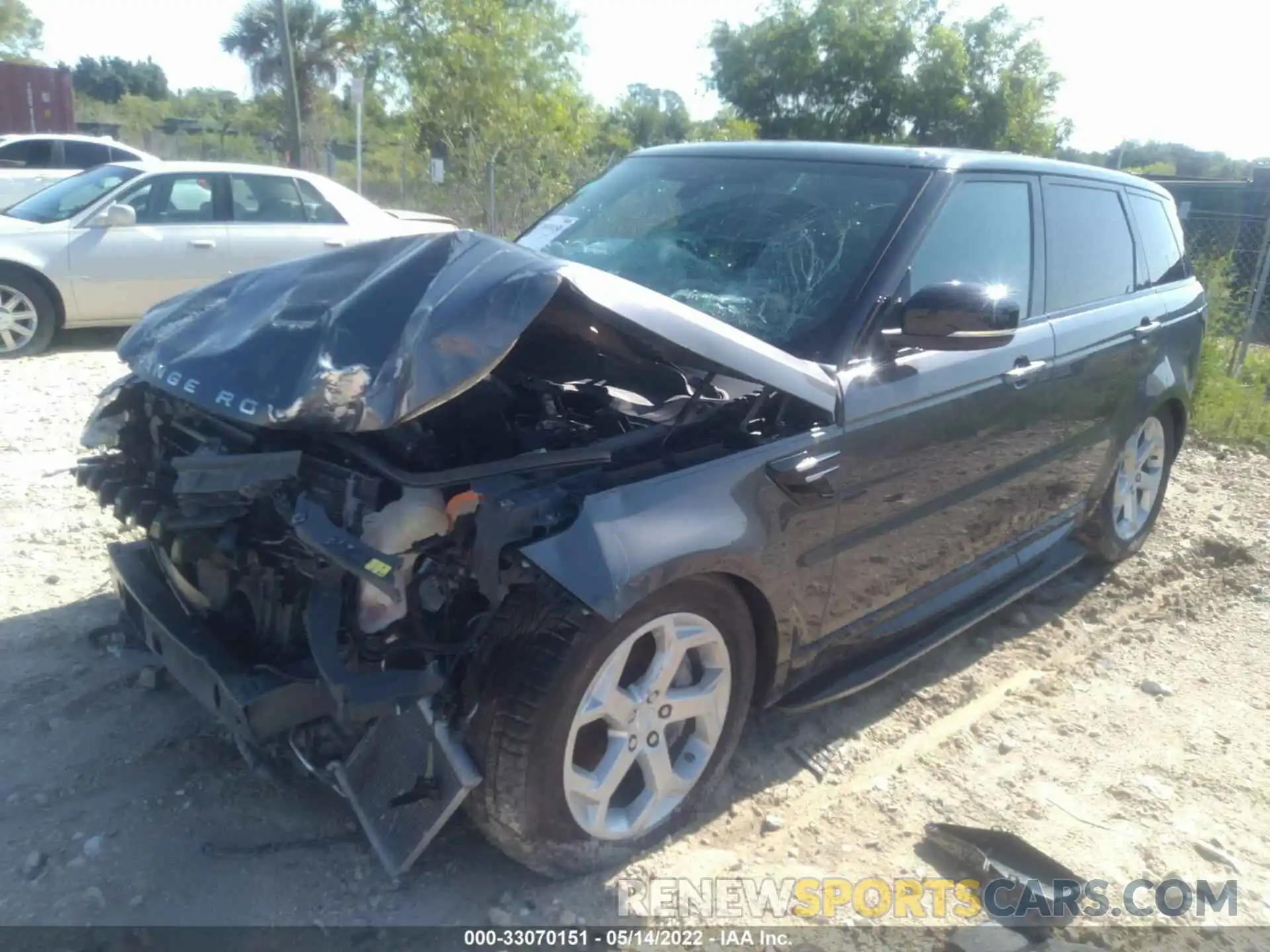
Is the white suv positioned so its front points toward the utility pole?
no

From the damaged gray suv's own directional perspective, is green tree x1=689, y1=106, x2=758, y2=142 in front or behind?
behind

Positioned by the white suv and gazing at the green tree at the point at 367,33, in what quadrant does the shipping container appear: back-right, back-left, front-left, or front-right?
front-left

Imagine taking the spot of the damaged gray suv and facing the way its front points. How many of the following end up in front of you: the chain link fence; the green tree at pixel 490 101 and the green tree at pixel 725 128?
0

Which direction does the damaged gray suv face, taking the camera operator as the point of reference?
facing the viewer and to the left of the viewer

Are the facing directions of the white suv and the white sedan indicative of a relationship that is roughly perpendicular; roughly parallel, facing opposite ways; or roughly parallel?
roughly parallel

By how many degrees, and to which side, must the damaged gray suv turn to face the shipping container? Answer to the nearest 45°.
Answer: approximately 90° to its right
